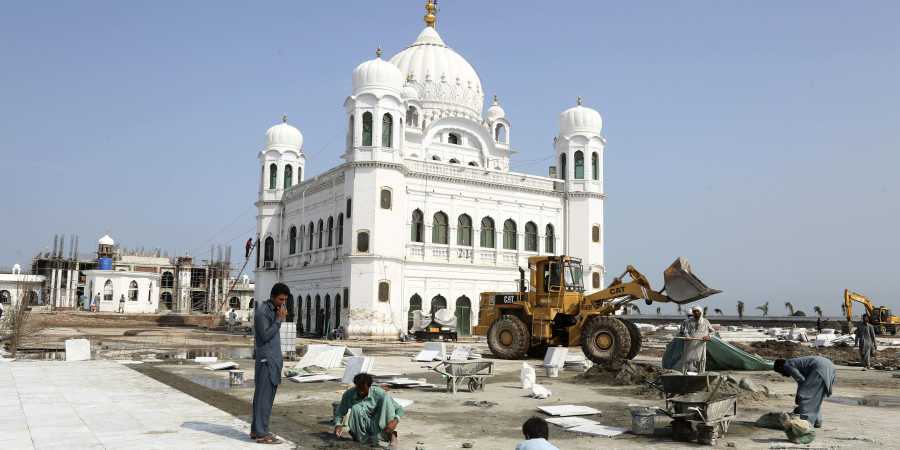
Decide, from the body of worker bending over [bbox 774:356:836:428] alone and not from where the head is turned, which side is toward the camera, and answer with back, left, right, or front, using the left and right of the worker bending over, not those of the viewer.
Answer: left

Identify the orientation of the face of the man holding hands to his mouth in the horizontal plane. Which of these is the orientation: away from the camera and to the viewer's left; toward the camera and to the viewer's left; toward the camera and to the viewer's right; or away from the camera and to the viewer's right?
toward the camera and to the viewer's right

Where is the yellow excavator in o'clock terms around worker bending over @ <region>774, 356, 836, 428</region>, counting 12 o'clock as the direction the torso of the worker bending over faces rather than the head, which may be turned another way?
The yellow excavator is roughly at 3 o'clock from the worker bending over.

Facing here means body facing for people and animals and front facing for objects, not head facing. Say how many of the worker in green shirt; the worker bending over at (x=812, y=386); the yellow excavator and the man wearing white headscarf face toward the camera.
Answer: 2

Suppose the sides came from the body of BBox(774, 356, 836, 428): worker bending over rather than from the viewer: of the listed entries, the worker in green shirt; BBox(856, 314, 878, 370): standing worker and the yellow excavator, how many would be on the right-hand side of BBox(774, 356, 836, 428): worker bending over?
2

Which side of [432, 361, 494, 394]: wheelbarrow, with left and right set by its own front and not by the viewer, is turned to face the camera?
right

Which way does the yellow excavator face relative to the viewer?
to the viewer's left
